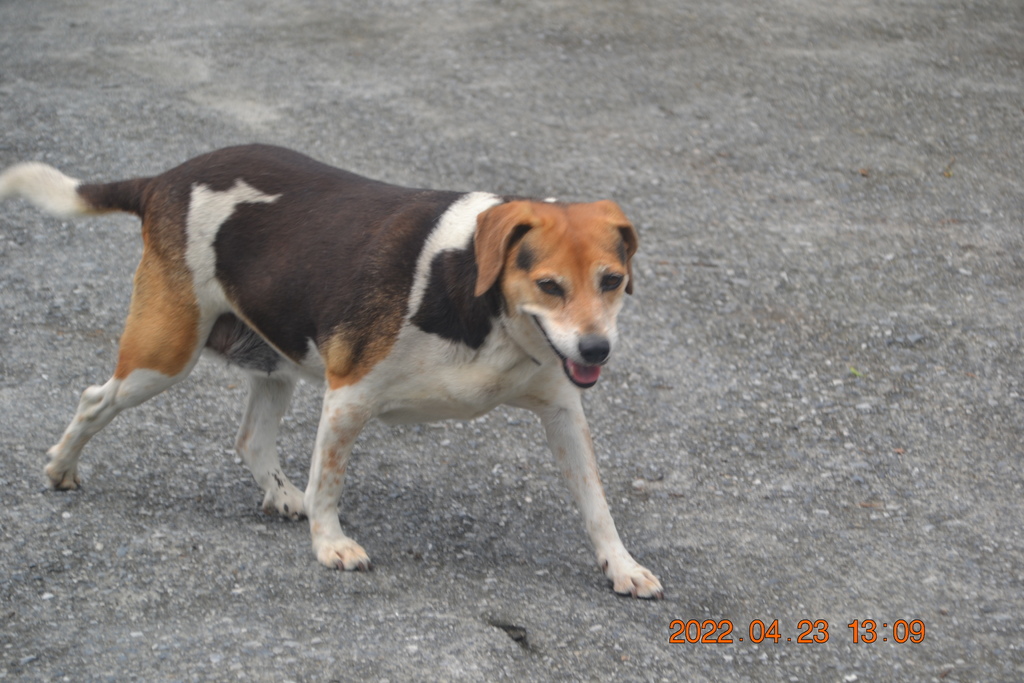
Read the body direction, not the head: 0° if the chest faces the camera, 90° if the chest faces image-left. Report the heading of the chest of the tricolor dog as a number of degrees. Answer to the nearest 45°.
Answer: approximately 315°
